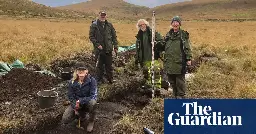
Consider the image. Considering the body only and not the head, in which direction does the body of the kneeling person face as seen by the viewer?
toward the camera

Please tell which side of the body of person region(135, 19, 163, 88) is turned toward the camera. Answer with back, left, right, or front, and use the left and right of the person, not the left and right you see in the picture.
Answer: front

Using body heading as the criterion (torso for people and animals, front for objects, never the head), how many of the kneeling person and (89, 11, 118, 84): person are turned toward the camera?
2

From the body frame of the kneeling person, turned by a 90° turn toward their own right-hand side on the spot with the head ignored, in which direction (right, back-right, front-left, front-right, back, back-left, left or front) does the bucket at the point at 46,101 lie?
front-right

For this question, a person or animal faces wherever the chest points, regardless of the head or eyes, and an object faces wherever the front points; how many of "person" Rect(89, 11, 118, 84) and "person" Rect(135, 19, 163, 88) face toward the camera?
2

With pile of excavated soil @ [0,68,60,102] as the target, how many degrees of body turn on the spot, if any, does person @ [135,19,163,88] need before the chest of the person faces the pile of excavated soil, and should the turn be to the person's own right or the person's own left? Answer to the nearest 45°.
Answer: approximately 90° to the person's own right

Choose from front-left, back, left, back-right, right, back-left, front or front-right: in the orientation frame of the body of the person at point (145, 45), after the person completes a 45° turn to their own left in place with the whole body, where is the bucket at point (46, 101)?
right

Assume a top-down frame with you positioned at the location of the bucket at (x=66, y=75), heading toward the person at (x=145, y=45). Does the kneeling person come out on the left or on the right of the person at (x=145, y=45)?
right

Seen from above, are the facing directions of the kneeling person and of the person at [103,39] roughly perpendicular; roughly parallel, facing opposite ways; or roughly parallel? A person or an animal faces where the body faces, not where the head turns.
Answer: roughly parallel

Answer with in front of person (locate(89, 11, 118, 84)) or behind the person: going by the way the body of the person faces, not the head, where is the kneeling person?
in front

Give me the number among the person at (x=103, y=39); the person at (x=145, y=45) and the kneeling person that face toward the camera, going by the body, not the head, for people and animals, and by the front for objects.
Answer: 3

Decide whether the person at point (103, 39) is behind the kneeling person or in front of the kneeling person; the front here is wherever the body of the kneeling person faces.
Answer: behind

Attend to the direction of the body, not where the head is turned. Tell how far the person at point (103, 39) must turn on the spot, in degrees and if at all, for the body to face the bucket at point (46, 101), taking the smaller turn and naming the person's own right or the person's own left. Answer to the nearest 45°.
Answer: approximately 45° to the person's own right

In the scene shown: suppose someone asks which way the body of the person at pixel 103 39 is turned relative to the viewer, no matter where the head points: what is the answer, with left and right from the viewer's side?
facing the viewer

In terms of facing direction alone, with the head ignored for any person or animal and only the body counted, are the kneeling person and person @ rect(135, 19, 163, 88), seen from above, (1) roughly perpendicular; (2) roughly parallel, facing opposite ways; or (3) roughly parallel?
roughly parallel
